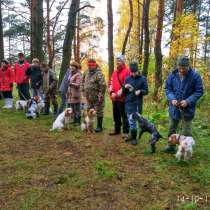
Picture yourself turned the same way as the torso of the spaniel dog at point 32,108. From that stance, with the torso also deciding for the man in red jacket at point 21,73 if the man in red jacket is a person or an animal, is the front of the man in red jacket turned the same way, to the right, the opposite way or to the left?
the same way

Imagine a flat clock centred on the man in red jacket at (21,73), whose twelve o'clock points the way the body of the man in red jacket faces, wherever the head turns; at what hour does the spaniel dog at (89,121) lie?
The spaniel dog is roughly at 11 o'clock from the man in red jacket.

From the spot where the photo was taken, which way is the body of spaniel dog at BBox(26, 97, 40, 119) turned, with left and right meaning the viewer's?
facing the viewer

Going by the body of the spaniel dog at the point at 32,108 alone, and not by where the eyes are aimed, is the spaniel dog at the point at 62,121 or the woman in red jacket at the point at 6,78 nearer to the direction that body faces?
the spaniel dog at the point at 62,121

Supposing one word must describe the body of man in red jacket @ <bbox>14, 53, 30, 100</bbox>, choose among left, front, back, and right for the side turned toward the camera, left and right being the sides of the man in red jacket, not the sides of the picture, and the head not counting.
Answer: front

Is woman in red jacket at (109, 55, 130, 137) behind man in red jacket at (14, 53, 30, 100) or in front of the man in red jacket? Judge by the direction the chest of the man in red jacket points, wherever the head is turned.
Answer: in front

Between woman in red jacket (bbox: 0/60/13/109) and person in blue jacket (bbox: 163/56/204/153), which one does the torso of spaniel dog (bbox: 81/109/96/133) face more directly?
the person in blue jacket

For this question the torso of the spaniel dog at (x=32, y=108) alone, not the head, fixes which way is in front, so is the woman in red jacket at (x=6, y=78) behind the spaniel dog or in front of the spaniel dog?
behind

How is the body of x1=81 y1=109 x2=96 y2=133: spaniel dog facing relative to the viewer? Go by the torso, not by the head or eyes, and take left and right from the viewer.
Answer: facing the viewer and to the right of the viewer

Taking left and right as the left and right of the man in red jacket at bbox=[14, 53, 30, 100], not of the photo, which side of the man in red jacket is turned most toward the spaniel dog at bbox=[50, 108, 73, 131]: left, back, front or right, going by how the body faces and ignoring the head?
front

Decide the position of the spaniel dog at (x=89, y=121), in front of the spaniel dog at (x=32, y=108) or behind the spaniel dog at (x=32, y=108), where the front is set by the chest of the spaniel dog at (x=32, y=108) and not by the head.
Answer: in front

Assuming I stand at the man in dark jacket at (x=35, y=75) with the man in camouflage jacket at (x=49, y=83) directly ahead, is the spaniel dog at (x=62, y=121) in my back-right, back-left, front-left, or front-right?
front-right

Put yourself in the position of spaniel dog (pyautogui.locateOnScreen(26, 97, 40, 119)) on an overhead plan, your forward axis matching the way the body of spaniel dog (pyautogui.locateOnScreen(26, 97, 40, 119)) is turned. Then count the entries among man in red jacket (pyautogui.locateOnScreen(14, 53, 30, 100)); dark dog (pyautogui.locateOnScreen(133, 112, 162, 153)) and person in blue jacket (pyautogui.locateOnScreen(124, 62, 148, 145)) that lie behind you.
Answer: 1

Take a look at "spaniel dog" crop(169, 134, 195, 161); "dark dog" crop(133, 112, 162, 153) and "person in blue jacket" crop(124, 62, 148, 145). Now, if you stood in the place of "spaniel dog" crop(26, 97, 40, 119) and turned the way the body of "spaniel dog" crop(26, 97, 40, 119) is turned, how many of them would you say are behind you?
0
